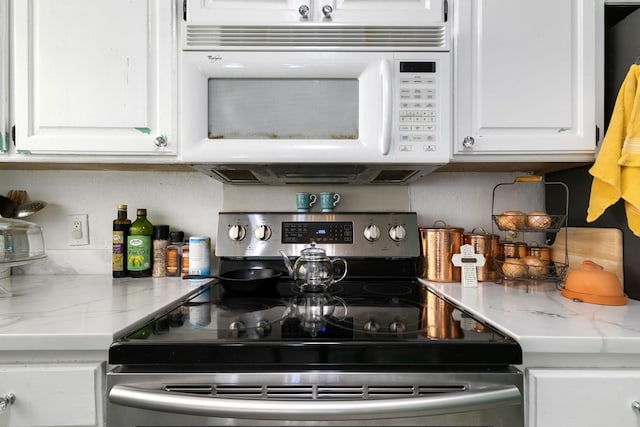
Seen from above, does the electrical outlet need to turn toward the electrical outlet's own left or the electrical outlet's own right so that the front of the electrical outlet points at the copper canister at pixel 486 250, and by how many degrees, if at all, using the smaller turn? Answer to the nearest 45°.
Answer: approximately 45° to the electrical outlet's own left

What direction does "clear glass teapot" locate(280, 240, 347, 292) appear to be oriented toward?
to the viewer's left

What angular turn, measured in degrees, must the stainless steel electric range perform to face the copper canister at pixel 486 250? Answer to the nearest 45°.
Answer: approximately 135° to its left

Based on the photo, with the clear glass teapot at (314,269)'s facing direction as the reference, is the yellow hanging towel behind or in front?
behind

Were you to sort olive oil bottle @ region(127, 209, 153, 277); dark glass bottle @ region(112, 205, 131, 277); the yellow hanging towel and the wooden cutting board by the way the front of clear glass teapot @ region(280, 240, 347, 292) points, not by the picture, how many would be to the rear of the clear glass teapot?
2

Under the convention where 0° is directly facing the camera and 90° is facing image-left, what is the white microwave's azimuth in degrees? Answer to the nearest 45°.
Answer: approximately 0°

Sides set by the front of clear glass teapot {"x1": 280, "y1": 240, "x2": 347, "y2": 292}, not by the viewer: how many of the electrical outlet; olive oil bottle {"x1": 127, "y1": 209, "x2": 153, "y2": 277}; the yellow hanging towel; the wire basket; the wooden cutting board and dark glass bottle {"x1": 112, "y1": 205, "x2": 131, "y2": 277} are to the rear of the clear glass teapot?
3

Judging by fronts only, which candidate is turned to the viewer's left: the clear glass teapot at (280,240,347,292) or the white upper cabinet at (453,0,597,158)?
the clear glass teapot
